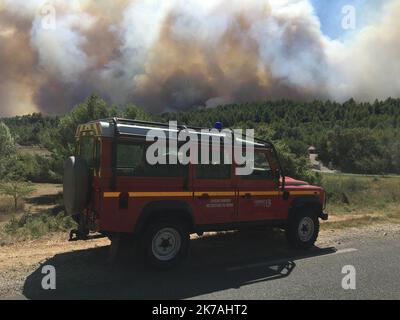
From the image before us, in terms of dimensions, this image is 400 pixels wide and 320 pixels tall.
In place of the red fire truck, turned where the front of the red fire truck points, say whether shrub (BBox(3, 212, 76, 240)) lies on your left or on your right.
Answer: on your left

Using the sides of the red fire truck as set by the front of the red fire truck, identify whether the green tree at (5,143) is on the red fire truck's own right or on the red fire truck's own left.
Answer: on the red fire truck's own left

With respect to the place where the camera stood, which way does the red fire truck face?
facing away from the viewer and to the right of the viewer
